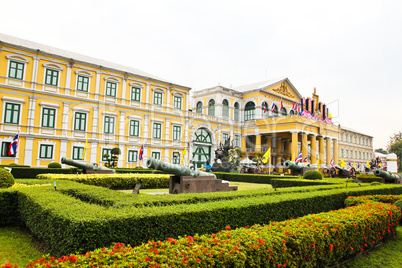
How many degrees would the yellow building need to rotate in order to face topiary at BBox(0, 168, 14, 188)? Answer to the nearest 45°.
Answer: approximately 45° to its right

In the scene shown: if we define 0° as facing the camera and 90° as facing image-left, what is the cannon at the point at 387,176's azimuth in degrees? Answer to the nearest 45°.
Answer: approximately 45°

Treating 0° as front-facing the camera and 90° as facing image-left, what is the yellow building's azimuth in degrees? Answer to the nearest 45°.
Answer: approximately 315°

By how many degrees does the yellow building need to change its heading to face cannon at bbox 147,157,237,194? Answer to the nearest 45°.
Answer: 0° — it already faces it
